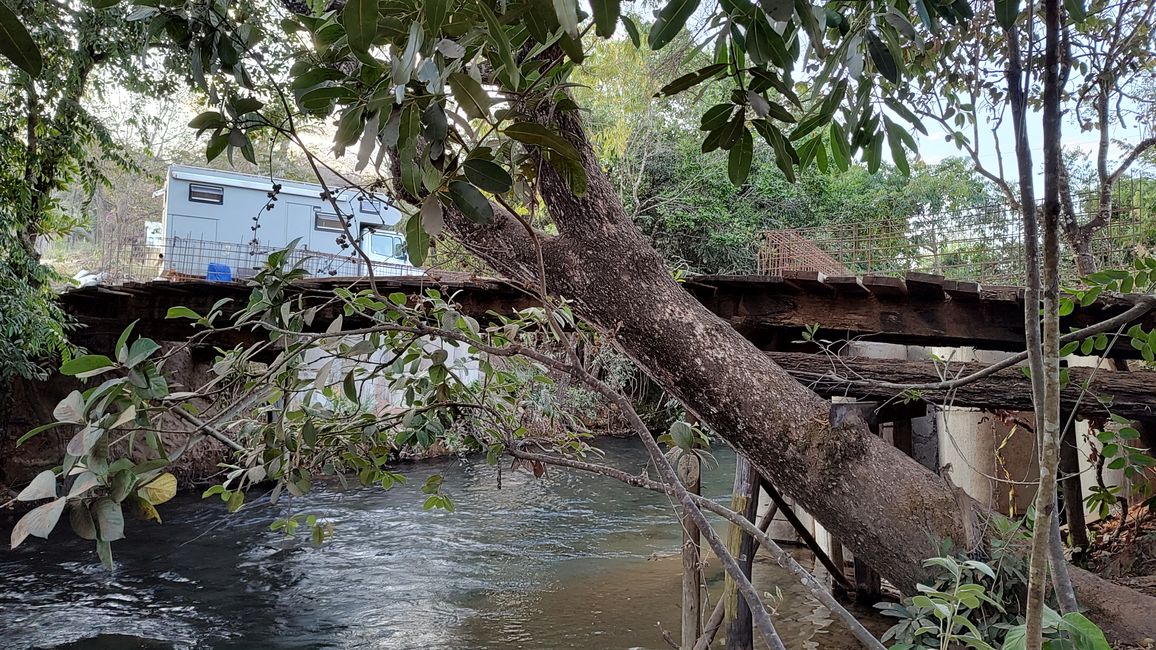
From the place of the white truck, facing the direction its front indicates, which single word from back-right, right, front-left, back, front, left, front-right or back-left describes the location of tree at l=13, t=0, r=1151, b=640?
right

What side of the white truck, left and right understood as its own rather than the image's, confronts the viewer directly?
right

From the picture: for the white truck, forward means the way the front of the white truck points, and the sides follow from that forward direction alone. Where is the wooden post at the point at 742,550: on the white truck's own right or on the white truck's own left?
on the white truck's own right

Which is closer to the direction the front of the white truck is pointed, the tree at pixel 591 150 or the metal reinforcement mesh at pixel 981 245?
the metal reinforcement mesh

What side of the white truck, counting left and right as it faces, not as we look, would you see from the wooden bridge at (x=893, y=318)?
right

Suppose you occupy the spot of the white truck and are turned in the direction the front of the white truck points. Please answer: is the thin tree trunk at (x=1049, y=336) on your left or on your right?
on your right

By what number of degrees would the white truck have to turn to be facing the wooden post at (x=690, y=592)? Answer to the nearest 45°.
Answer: approximately 90° to its right

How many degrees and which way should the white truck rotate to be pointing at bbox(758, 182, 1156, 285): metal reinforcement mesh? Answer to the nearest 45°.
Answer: approximately 45° to its right
